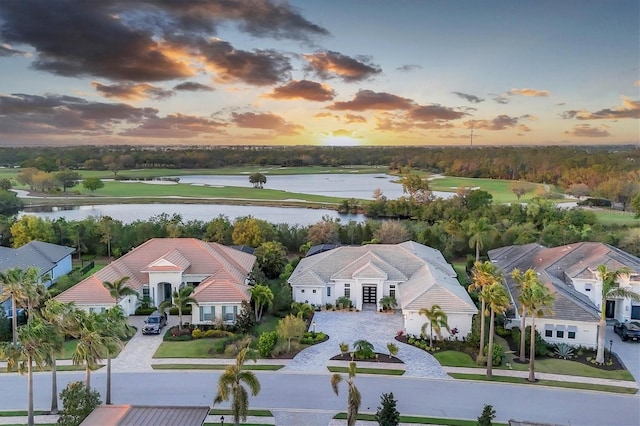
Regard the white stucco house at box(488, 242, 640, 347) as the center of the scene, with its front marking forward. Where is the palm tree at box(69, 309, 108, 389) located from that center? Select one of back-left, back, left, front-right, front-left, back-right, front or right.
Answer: front-right

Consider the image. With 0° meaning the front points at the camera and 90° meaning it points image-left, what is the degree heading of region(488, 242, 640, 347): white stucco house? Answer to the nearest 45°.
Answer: approximately 0°

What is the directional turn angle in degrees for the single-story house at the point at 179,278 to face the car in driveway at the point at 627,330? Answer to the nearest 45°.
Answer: approximately 45° to its left

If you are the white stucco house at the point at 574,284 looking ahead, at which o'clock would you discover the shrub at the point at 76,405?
The shrub is roughly at 1 o'clock from the white stucco house.

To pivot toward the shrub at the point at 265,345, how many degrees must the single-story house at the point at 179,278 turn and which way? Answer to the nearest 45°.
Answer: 0° — it already faces it

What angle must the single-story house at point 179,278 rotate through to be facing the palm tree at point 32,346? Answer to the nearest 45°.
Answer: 0° — it already faces it

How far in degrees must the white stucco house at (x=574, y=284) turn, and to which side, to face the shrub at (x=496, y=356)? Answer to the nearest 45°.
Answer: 0° — it already faces it

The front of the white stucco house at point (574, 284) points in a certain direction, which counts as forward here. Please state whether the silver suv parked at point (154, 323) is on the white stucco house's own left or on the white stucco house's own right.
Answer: on the white stucco house's own right

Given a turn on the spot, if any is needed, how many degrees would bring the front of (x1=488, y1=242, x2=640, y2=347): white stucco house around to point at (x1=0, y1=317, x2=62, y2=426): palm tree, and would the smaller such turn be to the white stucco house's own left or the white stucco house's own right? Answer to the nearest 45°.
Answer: approximately 45° to the white stucco house's own right

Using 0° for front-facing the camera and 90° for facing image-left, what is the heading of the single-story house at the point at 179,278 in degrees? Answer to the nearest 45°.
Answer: approximately 0°

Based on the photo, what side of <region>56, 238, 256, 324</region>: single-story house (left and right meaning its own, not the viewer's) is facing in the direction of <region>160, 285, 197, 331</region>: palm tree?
front
